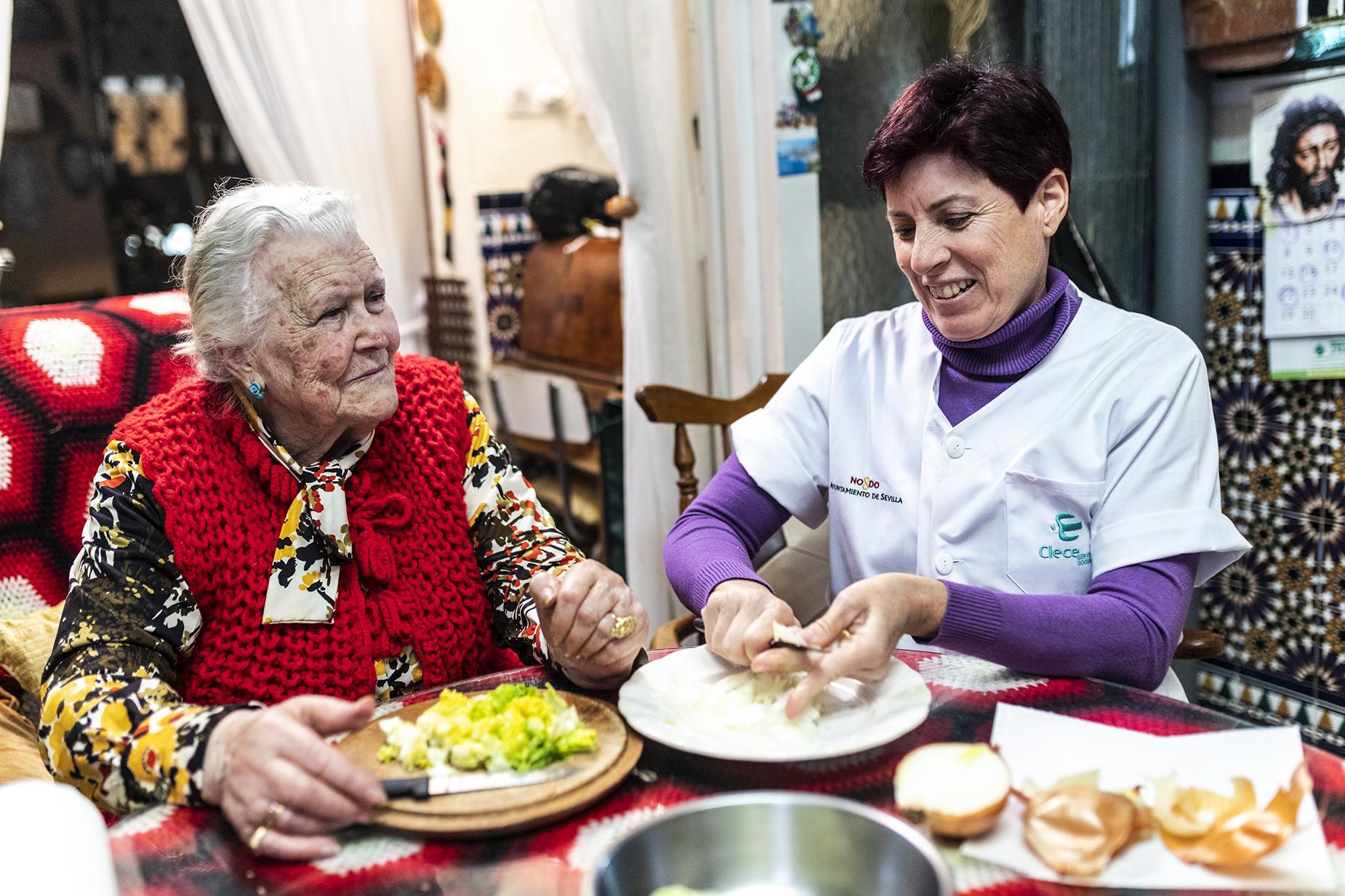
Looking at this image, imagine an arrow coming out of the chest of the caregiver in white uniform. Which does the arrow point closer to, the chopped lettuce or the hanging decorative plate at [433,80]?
the chopped lettuce

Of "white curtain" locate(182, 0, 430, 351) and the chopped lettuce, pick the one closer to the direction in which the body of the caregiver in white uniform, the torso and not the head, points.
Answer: the chopped lettuce

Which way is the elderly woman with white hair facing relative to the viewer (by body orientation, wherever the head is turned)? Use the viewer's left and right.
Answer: facing the viewer and to the right of the viewer

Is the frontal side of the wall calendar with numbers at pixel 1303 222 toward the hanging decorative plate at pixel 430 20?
no

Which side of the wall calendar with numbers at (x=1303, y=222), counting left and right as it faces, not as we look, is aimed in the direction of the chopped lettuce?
front

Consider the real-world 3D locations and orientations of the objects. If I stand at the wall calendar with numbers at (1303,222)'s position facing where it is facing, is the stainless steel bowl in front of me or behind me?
in front

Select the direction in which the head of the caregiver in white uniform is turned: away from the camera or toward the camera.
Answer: toward the camera

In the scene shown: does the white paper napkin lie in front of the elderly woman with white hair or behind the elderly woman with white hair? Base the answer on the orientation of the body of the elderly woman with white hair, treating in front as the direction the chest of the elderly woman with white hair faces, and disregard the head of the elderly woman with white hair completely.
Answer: in front

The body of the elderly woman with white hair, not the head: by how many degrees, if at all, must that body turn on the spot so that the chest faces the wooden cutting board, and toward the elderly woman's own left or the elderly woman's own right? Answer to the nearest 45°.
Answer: approximately 45° to the elderly woman's own right

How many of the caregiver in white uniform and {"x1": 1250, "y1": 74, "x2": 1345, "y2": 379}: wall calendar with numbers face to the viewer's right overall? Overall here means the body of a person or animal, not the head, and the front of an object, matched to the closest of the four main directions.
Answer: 0

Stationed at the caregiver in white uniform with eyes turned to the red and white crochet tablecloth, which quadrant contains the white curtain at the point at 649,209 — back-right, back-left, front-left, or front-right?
back-right

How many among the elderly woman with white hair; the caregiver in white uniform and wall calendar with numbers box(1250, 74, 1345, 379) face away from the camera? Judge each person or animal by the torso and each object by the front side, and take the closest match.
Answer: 0

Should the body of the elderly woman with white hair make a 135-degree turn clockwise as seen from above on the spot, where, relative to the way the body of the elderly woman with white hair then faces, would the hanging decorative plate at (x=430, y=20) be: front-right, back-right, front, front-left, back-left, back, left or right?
right

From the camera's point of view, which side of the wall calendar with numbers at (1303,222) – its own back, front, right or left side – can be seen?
front

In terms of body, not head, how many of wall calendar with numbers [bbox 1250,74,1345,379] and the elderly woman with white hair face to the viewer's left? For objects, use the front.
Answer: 0

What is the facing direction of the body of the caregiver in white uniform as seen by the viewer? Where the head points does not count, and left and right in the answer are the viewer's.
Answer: facing the viewer and to the left of the viewer
